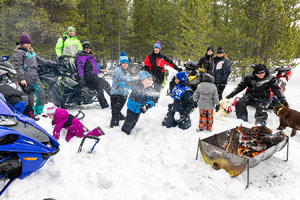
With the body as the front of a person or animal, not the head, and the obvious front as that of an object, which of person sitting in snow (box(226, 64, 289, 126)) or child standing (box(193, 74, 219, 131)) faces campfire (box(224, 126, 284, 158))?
the person sitting in snow

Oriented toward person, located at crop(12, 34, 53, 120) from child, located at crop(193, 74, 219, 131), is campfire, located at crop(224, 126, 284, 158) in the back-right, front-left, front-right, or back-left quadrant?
back-left

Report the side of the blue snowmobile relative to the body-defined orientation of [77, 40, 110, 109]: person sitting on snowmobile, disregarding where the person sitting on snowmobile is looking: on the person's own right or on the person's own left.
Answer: on the person's own right

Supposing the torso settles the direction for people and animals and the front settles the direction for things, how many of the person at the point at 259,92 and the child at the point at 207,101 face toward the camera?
1

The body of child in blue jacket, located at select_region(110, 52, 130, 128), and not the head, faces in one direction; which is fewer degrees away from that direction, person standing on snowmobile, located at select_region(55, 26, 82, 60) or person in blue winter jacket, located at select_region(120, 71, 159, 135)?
the person in blue winter jacket

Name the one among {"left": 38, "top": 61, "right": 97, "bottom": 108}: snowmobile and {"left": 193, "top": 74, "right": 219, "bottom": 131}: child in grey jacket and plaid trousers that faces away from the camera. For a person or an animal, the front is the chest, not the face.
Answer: the child in grey jacket and plaid trousers

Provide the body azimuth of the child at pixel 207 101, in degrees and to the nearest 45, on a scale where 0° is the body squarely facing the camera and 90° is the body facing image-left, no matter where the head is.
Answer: approximately 180°

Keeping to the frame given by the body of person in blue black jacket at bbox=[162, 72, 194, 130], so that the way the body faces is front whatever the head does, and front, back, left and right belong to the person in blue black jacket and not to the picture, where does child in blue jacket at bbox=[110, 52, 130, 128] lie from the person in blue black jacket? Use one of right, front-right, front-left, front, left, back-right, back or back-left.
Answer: front-right

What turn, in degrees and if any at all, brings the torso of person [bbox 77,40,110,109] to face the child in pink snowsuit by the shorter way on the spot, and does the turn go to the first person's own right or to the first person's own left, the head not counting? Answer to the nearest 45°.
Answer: approximately 45° to the first person's own right
